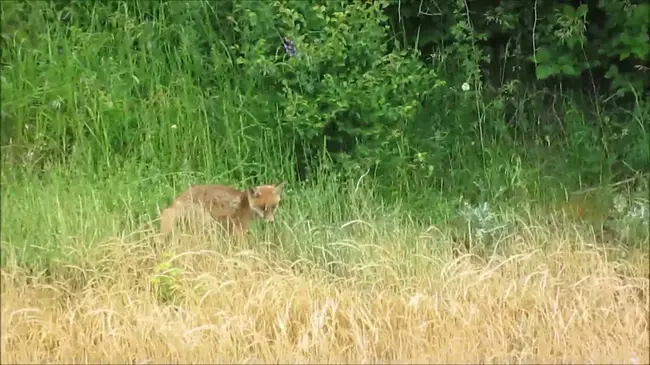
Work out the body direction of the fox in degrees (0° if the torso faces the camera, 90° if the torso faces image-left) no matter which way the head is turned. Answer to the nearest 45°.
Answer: approximately 270°
